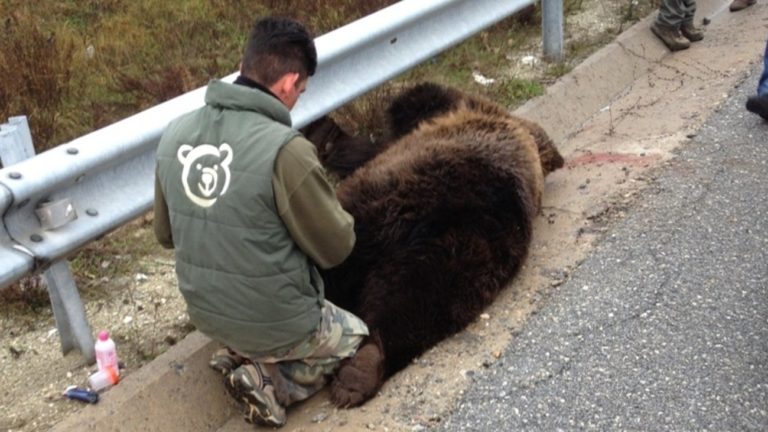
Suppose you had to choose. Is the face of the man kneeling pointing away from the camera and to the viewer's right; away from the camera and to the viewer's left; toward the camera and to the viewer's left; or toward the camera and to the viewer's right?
away from the camera and to the viewer's right

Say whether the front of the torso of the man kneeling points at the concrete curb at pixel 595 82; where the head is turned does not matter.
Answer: yes

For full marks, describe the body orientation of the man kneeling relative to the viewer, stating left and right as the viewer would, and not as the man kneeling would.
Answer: facing away from the viewer and to the right of the viewer

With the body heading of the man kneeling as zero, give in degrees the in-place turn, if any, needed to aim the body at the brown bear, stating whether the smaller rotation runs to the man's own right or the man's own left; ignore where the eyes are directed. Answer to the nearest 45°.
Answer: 0° — they already face it

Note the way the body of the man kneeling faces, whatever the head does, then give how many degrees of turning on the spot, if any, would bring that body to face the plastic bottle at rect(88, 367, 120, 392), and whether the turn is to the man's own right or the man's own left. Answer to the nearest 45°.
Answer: approximately 135° to the man's own left
